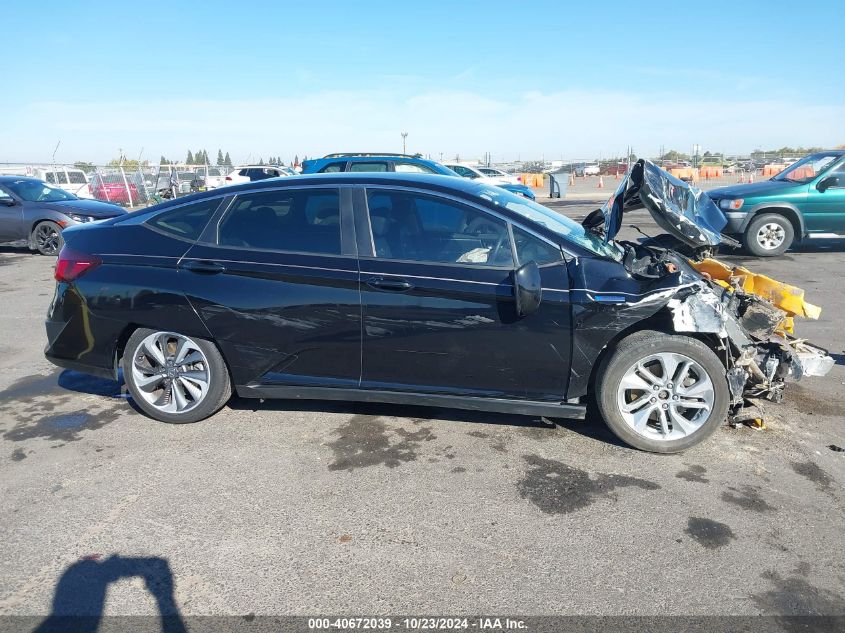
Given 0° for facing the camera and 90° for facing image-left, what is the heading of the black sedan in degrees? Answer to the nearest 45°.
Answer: approximately 270°

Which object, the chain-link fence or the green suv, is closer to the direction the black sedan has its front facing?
the green suv

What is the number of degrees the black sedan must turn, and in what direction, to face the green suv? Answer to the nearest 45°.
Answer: approximately 45° to its left

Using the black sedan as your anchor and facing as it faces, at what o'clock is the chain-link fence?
The chain-link fence is roughly at 8 o'clock from the black sedan.
